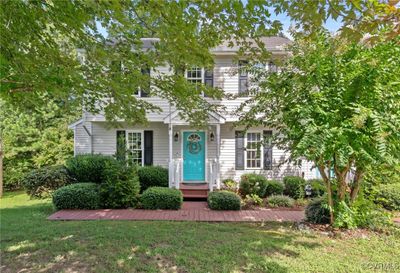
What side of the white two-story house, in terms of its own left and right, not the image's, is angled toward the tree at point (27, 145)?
right

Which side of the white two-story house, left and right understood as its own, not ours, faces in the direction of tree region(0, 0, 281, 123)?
front

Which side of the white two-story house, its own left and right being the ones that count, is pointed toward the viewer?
front

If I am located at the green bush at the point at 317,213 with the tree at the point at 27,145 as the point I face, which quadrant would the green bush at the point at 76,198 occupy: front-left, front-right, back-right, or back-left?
front-left

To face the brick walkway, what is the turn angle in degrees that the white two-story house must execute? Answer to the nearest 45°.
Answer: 0° — it already faces it

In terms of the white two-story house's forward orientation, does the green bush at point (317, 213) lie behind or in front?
in front

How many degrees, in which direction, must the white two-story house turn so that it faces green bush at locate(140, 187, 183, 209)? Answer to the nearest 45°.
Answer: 0° — it already faces it

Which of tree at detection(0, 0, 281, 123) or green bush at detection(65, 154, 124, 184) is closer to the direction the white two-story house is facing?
the tree

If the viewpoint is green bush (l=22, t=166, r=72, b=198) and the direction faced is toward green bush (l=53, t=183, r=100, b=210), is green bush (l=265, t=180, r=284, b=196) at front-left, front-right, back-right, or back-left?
front-left

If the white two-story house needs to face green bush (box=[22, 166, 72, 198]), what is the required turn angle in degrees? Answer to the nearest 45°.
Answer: approximately 90° to its right

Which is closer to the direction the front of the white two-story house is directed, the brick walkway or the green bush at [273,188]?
the brick walkway
